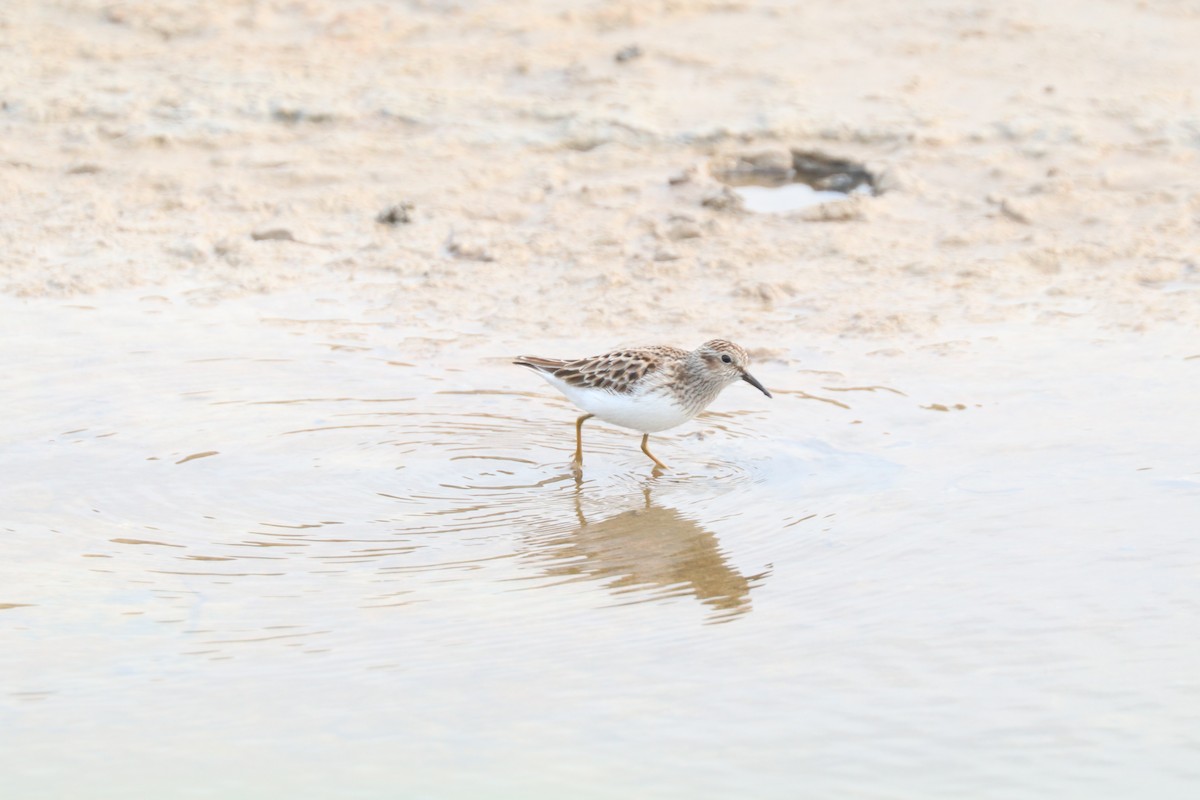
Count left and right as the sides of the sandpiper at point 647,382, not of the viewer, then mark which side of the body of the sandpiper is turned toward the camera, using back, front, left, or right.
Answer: right
